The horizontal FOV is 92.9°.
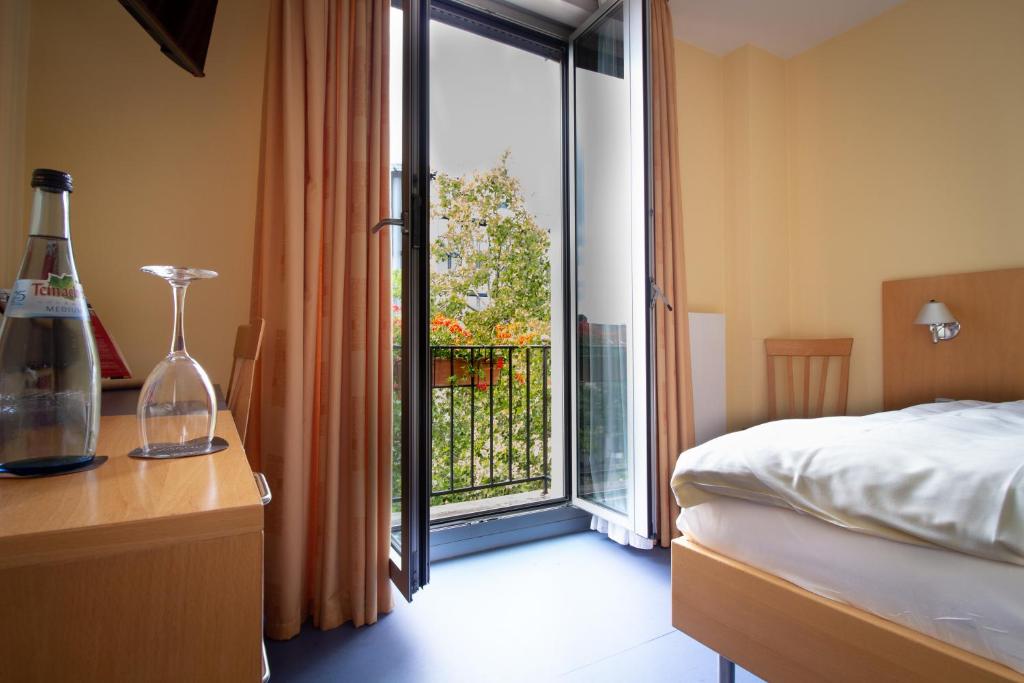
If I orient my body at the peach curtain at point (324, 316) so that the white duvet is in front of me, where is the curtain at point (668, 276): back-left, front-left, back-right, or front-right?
front-left

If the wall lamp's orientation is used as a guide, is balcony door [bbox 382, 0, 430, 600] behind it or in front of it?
in front

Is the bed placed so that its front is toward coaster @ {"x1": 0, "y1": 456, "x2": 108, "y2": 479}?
yes

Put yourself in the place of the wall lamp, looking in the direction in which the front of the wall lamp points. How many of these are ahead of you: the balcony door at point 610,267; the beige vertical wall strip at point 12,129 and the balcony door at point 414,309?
3

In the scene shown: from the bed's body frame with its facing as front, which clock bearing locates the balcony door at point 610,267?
The balcony door is roughly at 3 o'clock from the bed.

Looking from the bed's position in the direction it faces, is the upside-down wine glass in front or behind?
in front

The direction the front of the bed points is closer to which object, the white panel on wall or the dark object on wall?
the dark object on wall

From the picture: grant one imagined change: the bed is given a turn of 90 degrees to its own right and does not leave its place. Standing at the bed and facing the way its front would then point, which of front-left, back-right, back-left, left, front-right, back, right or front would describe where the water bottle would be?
left

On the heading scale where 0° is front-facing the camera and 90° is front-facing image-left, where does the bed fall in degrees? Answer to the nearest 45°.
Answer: approximately 45°

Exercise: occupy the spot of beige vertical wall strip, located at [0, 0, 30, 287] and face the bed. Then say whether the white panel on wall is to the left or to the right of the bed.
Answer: left

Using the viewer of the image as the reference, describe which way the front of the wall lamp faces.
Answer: facing the viewer and to the left of the viewer

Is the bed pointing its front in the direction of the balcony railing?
no

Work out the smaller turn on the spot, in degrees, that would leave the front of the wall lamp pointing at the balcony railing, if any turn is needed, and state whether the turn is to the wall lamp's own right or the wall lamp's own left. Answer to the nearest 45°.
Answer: approximately 45° to the wall lamp's own right

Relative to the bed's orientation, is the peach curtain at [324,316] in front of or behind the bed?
in front
